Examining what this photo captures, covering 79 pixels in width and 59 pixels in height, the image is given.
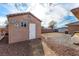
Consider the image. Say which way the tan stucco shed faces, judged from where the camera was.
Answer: facing the viewer and to the right of the viewer
